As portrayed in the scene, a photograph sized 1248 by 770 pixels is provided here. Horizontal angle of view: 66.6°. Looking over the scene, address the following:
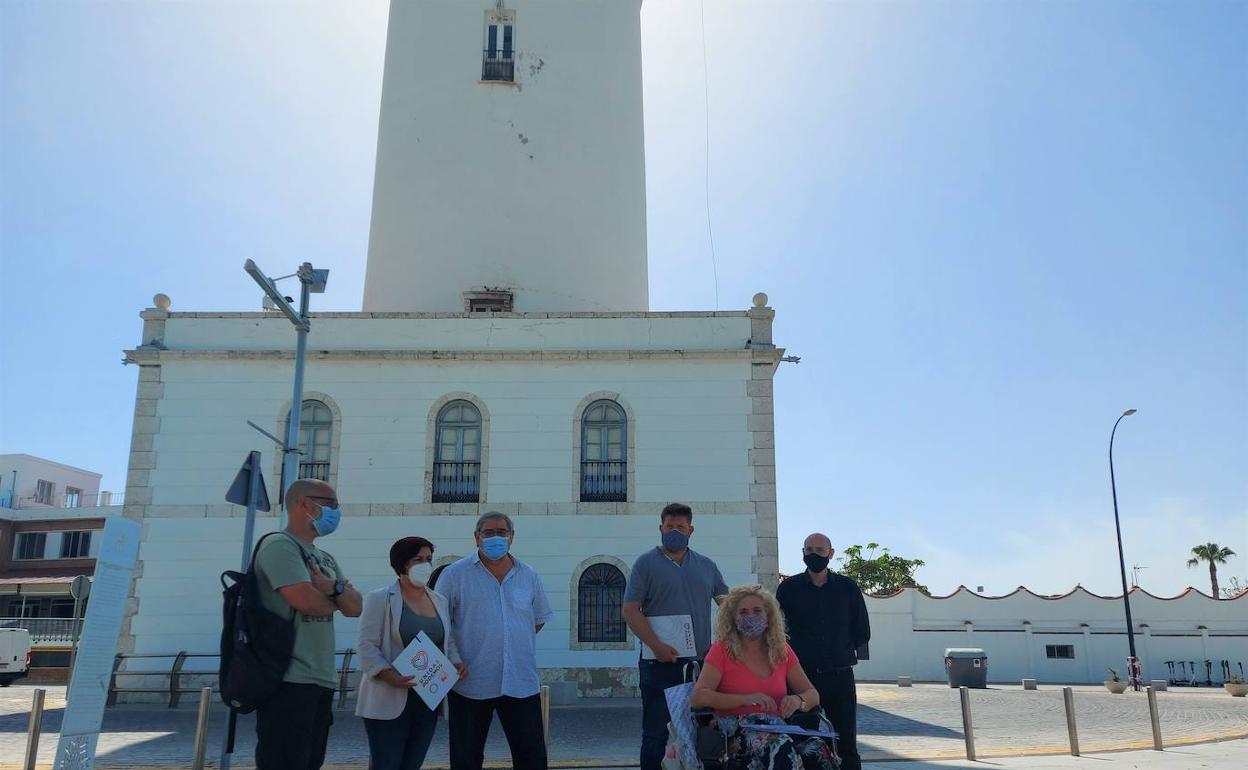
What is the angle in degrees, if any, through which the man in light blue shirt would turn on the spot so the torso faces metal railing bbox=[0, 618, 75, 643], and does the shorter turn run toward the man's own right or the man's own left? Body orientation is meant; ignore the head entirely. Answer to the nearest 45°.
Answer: approximately 135° to the man's own right

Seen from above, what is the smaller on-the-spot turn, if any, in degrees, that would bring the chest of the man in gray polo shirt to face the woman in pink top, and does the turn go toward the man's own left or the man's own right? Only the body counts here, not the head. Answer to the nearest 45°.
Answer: approximately 45° to the man's own left

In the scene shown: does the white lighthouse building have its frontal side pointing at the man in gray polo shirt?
yes

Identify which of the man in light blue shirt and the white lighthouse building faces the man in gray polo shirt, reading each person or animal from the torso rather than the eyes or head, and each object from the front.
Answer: the white lighthouse building

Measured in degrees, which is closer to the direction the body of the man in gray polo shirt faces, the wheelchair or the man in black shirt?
the wheelchair

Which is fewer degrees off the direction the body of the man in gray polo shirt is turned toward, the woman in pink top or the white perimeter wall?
the woman in pink top

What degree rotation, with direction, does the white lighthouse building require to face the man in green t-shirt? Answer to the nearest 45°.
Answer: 0° — it already faces them

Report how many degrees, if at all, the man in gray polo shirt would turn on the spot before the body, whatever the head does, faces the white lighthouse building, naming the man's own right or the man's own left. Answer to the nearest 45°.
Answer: approximately 180°

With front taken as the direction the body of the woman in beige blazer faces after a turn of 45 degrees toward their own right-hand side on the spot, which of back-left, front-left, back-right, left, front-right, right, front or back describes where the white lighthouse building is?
back
